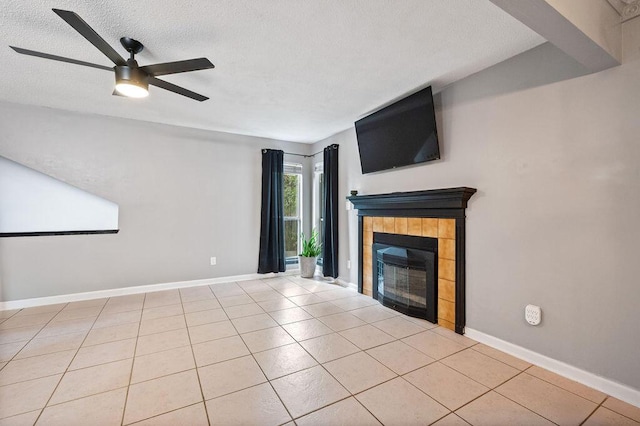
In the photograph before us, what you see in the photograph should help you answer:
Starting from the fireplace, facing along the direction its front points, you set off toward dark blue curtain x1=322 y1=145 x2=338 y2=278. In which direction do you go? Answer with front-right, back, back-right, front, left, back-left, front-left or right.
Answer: right

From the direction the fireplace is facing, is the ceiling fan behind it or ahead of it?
ahead

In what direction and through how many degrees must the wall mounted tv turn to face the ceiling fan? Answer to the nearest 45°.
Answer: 0° — it already faces it

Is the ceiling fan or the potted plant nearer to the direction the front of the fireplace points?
the ceiling fan

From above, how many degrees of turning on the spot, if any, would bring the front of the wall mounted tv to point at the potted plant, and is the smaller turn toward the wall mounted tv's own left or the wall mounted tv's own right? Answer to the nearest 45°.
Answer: approximately 90° to the wall mounted tv's own right

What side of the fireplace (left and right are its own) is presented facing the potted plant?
right

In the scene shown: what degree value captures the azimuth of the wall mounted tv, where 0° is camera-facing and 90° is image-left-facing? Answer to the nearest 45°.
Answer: approximately 45°

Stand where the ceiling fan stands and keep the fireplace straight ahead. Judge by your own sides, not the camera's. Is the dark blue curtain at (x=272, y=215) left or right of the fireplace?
left

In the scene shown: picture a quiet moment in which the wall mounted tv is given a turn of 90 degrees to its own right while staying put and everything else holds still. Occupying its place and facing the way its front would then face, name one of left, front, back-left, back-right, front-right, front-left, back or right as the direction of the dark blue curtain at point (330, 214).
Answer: front

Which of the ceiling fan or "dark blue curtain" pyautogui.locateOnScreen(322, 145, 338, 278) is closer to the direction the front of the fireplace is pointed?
the ceiling fan
